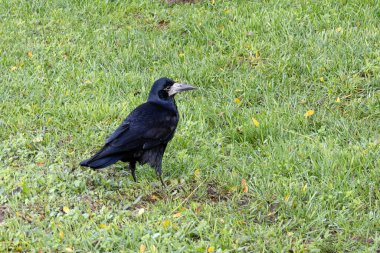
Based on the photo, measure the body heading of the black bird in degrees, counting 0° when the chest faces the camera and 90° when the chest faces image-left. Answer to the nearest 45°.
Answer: approximately 270°

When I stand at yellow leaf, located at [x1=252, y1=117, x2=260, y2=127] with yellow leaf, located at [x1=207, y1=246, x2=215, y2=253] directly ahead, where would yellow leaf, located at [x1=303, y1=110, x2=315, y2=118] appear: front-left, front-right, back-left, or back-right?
back-left

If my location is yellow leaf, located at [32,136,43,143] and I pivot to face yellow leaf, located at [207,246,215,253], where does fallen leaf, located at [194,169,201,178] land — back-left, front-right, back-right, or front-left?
front-left

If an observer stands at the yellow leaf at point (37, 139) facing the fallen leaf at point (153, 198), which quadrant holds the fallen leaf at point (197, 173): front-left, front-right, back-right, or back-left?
front-left

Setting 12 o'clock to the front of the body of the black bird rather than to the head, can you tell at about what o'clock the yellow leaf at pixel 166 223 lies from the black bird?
The yellow leaf is roughly at 3 o'clock from the black bird.

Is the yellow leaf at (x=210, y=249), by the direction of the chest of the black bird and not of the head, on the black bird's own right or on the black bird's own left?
on the black bird's own right

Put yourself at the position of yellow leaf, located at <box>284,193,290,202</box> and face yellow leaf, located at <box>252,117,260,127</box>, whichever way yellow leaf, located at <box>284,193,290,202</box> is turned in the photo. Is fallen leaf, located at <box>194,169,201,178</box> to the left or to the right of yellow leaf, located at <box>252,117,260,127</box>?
left

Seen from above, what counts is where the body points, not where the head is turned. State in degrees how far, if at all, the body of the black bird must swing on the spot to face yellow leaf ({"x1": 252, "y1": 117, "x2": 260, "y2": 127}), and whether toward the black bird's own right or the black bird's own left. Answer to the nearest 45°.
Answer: approximately 45° to the black bird's own left

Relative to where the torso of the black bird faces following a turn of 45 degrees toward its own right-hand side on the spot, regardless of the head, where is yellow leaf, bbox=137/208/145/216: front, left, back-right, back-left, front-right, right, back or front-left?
front-right

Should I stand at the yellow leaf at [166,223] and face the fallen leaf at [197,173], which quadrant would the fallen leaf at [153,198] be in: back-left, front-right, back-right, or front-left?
front-left

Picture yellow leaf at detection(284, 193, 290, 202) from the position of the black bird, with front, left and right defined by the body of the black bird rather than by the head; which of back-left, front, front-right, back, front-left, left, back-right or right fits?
front-right

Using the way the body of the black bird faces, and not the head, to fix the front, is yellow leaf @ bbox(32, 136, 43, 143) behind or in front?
behind

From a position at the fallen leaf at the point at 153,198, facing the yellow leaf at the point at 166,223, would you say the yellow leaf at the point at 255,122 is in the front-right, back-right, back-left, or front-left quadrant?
back-left

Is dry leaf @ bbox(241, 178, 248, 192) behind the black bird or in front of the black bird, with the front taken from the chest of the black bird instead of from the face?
in front
